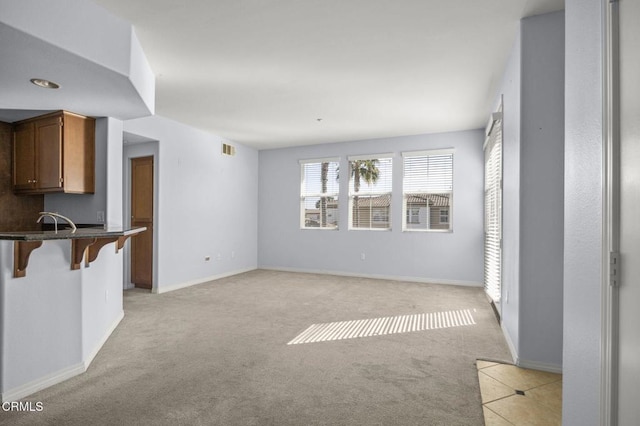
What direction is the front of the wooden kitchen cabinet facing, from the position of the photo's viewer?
facing the viewer and to the left of the viewer

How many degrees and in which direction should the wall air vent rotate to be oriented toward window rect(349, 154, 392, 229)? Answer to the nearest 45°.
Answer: approximately 45° to its left

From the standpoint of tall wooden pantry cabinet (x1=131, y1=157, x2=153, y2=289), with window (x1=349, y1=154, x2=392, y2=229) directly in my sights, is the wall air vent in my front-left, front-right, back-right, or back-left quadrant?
front-left

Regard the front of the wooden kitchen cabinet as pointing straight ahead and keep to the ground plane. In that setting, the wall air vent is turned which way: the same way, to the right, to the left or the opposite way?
to the left

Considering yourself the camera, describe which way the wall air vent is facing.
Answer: facing the viewer and to the right of the viewer

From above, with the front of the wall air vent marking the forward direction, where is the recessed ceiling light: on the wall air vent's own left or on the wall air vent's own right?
on the wall air vent's own right

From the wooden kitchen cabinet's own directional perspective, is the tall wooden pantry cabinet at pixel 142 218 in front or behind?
behind

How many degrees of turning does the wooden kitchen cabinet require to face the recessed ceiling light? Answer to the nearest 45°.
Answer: approximately 45° to its left

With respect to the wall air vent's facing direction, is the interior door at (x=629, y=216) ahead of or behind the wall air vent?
ahead

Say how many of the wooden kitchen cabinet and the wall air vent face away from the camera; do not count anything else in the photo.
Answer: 0

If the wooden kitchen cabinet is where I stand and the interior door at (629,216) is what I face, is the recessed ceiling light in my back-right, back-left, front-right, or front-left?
front-right
